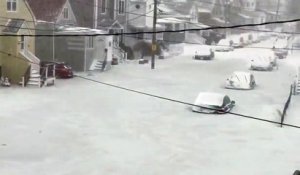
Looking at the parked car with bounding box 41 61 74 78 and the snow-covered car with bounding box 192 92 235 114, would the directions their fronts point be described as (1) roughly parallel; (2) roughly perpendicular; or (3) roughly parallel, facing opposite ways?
roughly perpendicular

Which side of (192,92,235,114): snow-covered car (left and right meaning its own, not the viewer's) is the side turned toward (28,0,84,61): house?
right

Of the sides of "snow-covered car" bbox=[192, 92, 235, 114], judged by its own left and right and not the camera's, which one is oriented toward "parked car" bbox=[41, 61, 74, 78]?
right
